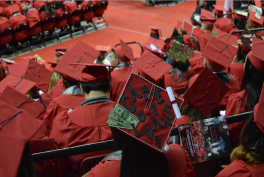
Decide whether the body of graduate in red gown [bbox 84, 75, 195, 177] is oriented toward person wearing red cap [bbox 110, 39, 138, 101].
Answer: yes

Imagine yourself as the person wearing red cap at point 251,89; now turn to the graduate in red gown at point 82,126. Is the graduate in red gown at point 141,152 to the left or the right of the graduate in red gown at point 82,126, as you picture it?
left

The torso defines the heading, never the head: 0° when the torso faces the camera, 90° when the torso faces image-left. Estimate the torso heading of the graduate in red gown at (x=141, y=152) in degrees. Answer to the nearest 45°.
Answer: approximately 180°

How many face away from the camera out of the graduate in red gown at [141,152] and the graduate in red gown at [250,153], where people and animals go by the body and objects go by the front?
2

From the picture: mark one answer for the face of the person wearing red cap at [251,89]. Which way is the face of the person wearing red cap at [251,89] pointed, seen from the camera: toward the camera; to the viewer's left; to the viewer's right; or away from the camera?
away from the camera

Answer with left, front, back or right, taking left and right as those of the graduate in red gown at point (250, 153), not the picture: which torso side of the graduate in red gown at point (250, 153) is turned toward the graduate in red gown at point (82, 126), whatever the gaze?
left

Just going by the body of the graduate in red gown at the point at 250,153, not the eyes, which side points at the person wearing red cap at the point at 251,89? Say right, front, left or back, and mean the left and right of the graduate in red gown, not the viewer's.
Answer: front

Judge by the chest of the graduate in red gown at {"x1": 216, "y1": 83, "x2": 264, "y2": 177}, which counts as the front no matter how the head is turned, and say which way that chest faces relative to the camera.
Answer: away from the camera

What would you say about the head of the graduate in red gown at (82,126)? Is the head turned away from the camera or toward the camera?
away from the camera

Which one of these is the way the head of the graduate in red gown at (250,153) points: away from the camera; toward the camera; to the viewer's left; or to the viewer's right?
away from the camera

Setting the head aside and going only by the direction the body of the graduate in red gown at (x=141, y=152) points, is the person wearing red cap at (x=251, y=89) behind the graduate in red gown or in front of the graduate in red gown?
in front

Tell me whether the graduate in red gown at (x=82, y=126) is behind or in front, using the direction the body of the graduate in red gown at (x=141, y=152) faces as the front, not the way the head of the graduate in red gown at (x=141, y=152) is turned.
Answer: in front

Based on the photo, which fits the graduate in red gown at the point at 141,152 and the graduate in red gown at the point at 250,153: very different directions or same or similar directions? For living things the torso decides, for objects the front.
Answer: same or similar directions
